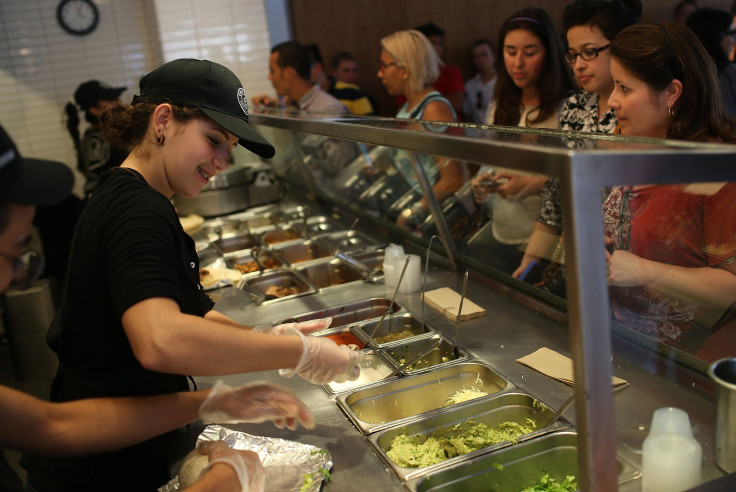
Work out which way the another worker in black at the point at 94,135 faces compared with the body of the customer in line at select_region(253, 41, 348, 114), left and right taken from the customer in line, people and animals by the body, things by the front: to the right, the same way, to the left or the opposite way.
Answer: the opposite way

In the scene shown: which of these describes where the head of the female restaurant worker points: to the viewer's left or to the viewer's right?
to the viewer's right

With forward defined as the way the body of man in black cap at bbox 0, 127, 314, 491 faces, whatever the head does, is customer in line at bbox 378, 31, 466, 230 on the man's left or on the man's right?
on the man's left

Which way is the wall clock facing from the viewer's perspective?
toward the camera

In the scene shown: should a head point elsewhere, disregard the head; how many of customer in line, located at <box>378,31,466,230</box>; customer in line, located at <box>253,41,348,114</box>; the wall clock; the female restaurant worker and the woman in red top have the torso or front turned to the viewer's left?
3

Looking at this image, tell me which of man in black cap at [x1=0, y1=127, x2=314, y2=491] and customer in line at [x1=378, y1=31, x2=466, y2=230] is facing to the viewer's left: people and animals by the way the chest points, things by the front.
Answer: the customer in line

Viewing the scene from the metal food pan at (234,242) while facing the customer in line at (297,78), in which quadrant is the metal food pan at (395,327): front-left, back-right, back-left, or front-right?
back-right

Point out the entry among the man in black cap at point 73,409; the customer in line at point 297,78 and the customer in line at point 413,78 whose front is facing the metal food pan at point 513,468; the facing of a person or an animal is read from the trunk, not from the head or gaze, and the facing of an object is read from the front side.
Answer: the man in black cap

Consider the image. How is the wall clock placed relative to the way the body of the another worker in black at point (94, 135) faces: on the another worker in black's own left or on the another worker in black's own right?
on the another worker in black's own left

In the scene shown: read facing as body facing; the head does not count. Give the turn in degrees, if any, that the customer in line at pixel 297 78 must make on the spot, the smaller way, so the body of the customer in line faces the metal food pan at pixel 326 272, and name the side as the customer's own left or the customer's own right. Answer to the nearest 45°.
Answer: approximately 90° to the customer's own left

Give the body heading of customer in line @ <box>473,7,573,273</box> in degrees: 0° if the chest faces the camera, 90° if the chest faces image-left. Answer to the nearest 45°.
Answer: approximately 45°

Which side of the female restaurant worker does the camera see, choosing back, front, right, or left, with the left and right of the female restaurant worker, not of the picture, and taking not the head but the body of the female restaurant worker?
right

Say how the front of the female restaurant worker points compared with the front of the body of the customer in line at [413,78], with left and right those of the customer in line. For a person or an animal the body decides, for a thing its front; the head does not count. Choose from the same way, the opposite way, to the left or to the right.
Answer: the opposite way

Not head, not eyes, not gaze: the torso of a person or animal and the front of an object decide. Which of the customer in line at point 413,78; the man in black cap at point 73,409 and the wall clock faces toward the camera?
the wall clock

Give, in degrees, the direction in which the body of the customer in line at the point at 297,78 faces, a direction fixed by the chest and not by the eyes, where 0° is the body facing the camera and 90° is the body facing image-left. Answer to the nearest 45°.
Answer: approximately 90°
